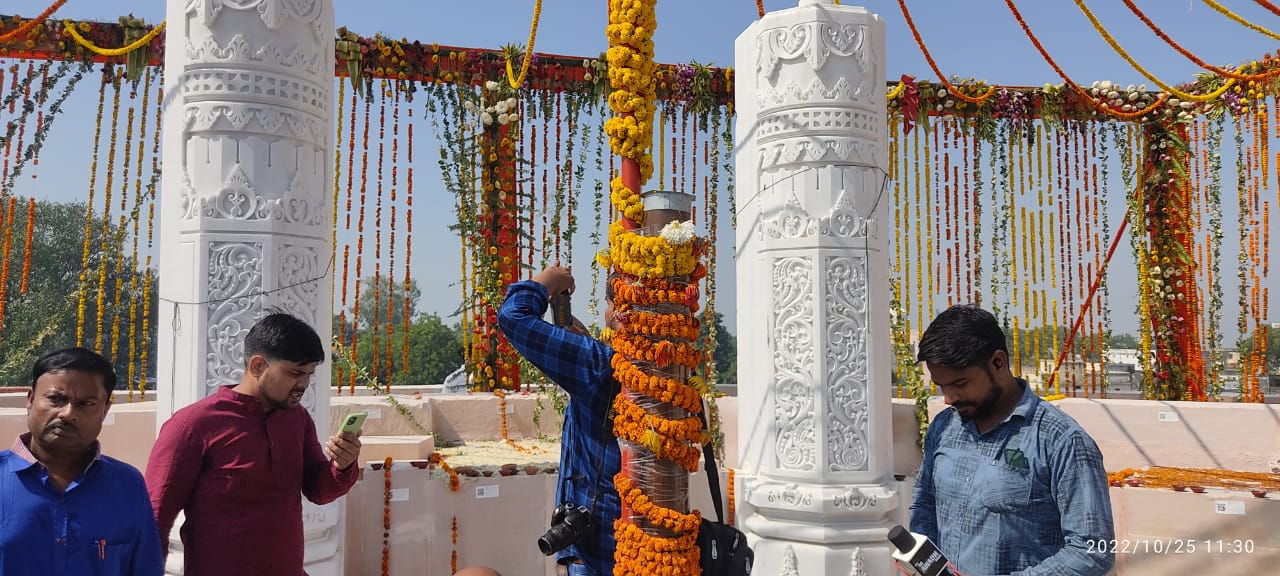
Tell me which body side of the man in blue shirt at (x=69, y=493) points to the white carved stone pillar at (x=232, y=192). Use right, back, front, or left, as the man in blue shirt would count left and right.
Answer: back

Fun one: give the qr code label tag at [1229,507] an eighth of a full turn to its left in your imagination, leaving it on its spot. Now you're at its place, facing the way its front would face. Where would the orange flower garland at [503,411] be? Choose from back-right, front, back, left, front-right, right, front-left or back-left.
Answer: back-right

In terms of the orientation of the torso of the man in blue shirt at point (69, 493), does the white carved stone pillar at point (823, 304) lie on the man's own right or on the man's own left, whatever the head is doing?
on the man's own left

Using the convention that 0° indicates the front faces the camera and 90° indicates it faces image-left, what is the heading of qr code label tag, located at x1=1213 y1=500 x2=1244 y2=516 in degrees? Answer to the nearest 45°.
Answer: approximately 0°

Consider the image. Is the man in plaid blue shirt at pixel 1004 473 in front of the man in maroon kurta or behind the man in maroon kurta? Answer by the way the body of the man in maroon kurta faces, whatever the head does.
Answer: in front

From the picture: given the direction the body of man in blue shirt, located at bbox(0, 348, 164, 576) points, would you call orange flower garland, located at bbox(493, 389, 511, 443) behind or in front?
behind

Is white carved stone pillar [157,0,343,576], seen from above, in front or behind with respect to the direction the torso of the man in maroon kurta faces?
behind

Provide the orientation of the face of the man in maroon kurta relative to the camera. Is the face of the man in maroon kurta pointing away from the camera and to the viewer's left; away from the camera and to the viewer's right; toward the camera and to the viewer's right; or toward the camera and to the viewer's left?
toward the camera and to the viewer's right
